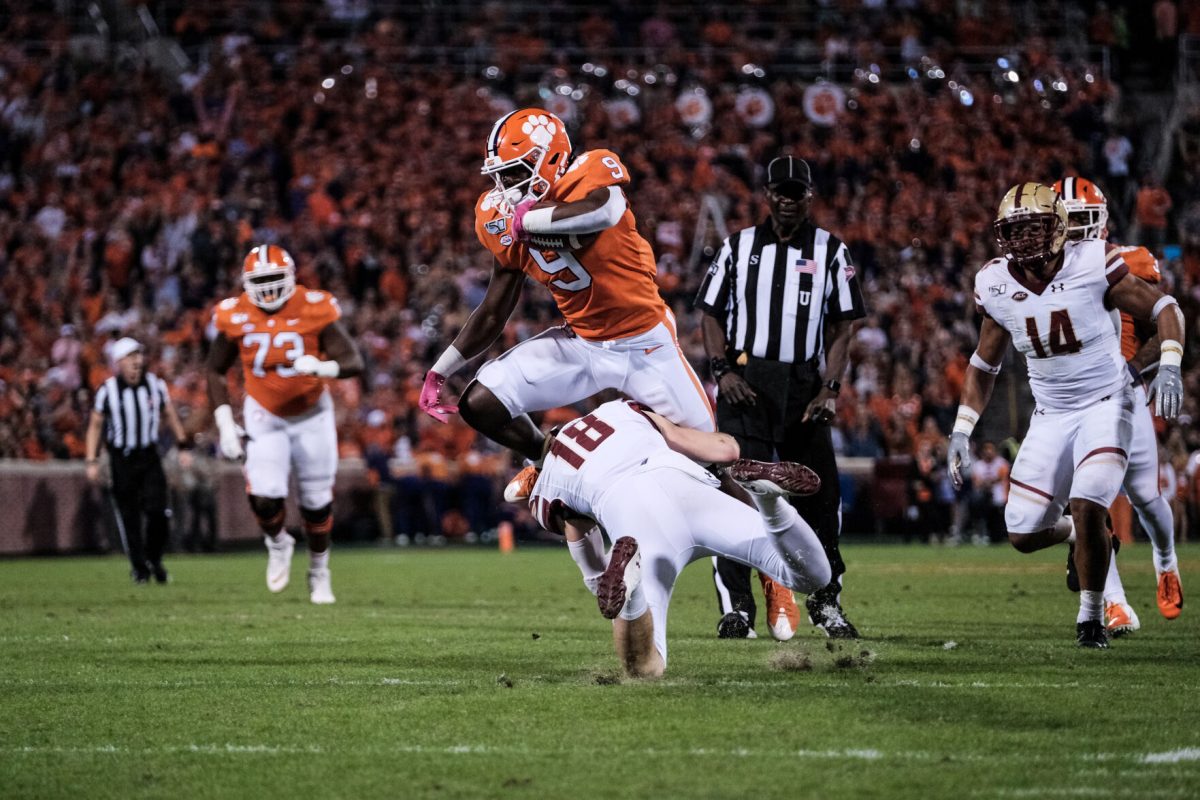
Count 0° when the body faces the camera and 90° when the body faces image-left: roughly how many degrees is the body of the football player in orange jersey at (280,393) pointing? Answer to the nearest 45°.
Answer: approximately 0°

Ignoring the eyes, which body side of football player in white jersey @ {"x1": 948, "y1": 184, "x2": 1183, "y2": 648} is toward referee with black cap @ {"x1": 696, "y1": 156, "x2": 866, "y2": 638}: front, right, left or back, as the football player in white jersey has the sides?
right

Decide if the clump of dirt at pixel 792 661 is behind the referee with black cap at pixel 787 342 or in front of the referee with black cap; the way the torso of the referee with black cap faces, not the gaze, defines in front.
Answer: in front

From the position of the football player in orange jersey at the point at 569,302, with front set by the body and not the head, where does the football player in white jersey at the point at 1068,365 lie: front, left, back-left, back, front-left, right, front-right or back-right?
back-left

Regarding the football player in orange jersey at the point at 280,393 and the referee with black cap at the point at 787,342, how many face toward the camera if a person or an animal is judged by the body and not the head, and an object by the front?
2

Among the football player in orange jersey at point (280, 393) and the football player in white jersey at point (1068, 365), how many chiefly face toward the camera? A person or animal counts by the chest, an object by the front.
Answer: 2

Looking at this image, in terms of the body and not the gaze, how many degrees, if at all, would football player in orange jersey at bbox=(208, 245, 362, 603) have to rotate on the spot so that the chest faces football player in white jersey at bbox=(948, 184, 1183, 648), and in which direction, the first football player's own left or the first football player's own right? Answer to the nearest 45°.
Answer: approximately 45° to the first football player's own left

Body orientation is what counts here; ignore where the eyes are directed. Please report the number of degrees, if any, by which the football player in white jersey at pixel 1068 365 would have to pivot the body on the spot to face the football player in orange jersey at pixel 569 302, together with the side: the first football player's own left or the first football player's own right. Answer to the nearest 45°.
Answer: approximately 90° to the first football player's own right
